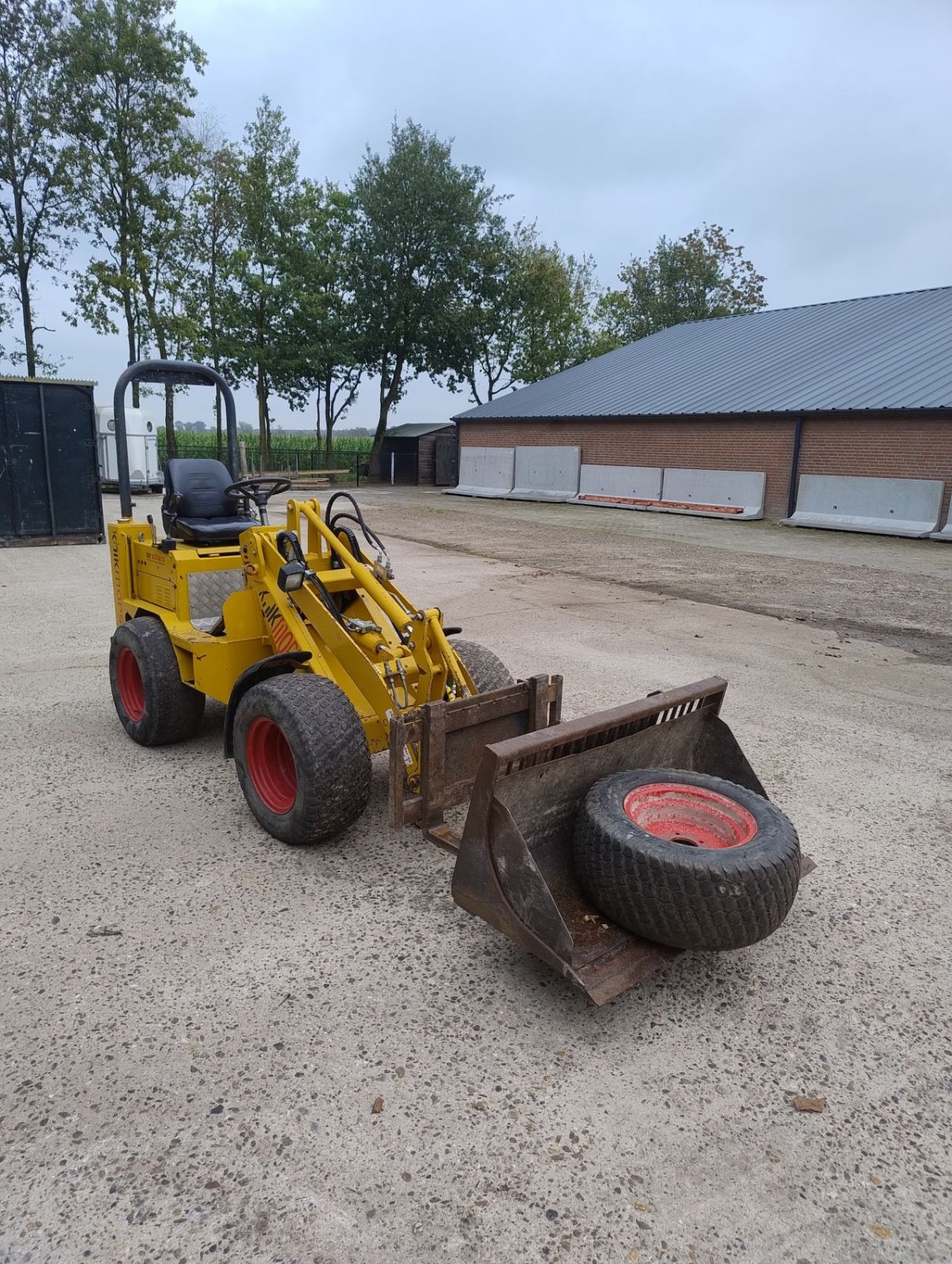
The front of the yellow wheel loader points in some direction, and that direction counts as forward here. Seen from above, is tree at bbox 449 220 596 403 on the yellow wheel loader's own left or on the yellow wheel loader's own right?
on the yellow wheel loader's own left

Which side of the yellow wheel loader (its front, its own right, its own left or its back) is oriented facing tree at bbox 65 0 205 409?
back

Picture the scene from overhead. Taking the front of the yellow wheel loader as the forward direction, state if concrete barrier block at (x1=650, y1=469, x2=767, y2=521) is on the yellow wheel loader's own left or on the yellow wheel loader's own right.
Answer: on the yellow wheel loader's own left

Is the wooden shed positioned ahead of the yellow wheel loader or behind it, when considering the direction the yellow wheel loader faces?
behind

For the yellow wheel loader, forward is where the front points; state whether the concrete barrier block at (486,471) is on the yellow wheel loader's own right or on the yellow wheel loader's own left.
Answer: on the yellow wheel loader's own left

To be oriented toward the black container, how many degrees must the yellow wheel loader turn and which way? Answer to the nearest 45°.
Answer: approximately 180°

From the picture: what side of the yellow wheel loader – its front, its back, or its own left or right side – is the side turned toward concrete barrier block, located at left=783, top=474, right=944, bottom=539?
left

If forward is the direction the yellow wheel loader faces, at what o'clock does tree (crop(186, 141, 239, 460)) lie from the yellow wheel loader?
The tree is roughly at 7 o'clock from the yellow wheel loader.

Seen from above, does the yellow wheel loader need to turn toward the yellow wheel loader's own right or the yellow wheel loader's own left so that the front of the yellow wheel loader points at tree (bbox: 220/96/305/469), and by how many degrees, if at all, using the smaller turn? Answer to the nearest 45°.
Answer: approximately 135° to the yellow wheel loader's own left

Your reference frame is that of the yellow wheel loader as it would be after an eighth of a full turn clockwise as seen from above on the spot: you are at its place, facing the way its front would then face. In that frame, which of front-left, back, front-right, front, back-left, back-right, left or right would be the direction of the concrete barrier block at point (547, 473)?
back

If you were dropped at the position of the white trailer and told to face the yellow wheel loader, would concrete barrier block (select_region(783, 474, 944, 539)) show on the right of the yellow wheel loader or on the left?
left

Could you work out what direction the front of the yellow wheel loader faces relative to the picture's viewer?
facing the viewer and to the right of the viewer
